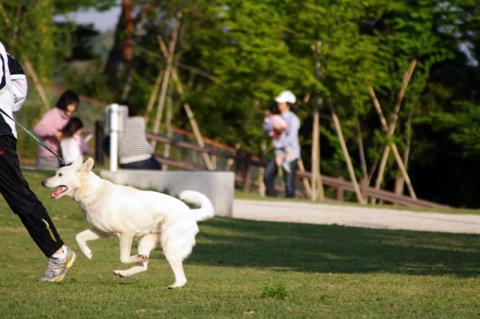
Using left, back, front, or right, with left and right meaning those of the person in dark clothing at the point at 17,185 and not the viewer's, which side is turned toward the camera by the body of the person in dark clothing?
left

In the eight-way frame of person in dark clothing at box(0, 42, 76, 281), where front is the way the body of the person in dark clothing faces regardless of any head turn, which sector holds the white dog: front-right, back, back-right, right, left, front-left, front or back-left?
back

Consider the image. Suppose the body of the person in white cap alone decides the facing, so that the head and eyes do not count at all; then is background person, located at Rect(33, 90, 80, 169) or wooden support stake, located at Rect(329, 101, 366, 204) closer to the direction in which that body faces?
the background person

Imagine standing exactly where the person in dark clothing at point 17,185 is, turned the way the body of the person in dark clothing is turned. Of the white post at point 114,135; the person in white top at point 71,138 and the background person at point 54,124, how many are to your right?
3

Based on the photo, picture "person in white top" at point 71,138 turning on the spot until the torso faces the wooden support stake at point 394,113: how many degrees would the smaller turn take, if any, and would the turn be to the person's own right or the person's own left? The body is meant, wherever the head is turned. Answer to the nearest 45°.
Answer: approximately 45° to the person's own left

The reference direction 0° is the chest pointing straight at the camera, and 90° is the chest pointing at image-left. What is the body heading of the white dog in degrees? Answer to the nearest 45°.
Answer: approximately 90°

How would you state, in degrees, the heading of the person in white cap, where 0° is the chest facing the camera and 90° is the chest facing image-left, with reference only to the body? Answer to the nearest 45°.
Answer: approximately 90°

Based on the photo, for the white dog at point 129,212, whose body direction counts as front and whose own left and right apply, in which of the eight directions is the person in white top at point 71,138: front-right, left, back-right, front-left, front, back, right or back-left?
right

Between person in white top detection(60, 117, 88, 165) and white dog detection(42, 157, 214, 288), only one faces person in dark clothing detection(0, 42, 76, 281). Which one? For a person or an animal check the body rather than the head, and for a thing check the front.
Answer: the white dog
